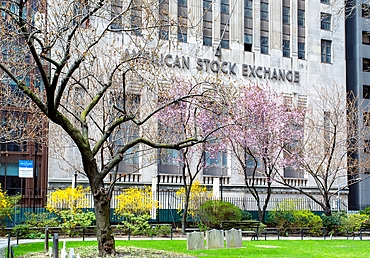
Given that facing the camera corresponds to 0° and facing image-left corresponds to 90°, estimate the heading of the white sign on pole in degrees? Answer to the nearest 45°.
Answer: approximately 0°

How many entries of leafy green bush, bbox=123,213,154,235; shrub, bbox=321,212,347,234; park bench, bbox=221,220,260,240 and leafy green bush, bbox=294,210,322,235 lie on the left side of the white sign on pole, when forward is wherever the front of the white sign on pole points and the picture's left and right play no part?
4

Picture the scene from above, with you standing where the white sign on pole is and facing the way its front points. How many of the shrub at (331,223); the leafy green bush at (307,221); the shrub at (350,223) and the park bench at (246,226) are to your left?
4

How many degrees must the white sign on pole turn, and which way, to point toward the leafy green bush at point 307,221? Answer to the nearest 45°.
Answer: approximately 90° to its left

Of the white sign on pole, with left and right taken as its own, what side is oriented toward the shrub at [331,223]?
left

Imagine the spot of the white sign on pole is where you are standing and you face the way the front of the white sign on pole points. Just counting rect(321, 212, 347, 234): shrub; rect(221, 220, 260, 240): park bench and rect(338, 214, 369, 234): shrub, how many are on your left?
3

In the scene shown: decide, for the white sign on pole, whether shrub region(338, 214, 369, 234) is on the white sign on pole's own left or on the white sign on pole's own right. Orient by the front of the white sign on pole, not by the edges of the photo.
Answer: on the white sign on pole's own left

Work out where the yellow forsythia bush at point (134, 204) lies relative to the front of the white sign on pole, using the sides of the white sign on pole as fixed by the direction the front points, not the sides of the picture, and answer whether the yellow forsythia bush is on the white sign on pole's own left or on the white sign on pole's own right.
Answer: on the white sign on pole's own left

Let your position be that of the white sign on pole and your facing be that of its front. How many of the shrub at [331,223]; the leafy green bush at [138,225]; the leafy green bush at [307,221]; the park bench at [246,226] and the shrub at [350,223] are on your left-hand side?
5

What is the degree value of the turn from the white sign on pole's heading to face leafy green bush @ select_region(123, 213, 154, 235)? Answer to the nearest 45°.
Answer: approximately 90° to its left
